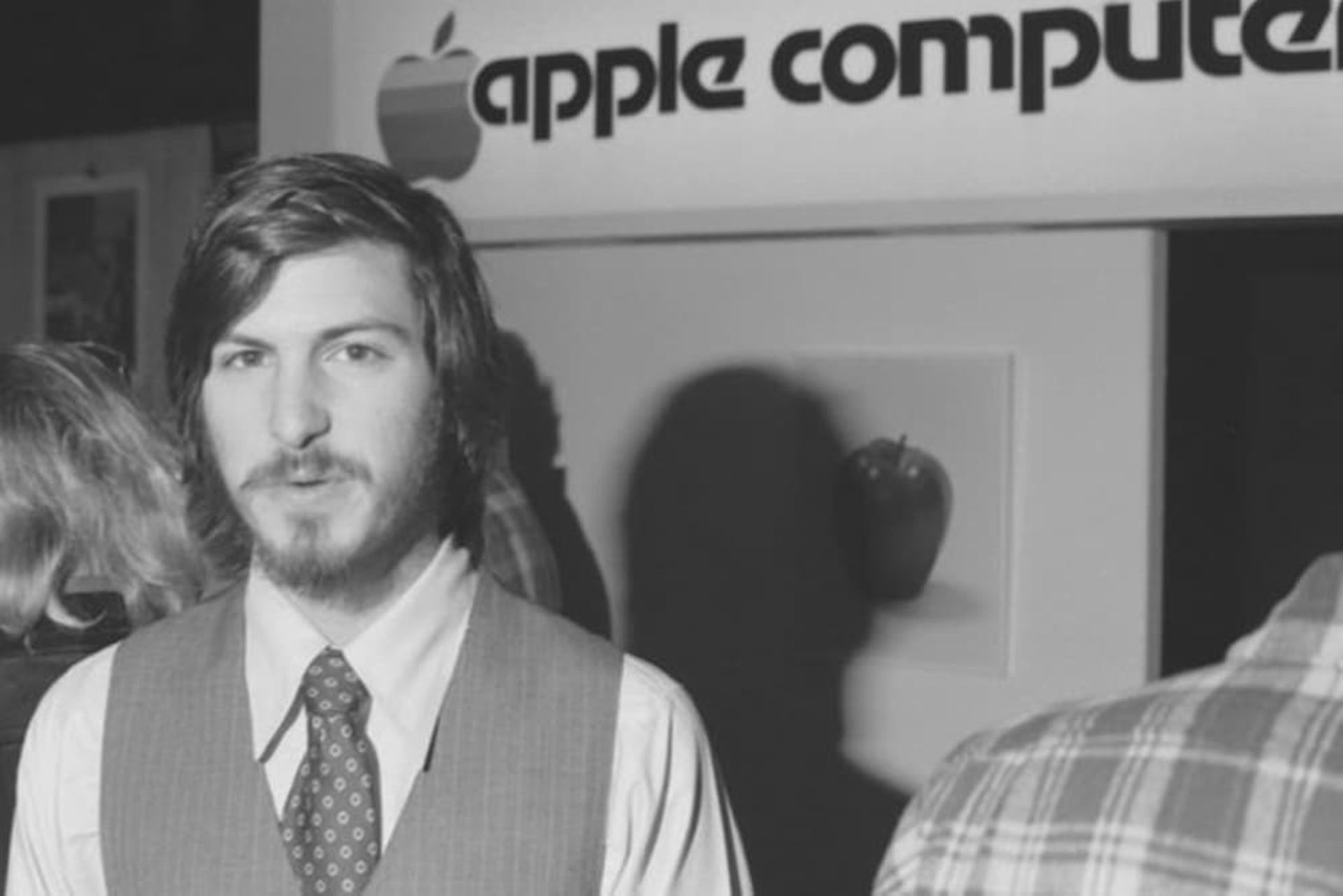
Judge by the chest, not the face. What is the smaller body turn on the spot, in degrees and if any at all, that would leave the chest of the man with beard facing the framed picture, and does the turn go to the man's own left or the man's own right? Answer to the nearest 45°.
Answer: approximately 180°

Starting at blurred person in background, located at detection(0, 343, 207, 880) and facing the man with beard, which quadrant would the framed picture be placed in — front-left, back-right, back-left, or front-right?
back-left

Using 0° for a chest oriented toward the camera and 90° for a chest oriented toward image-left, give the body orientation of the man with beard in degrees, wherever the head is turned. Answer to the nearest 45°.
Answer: approximately 0°

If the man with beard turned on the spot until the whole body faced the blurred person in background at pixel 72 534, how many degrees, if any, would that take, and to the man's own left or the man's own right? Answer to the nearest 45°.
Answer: approximately 135° to the man's own right
